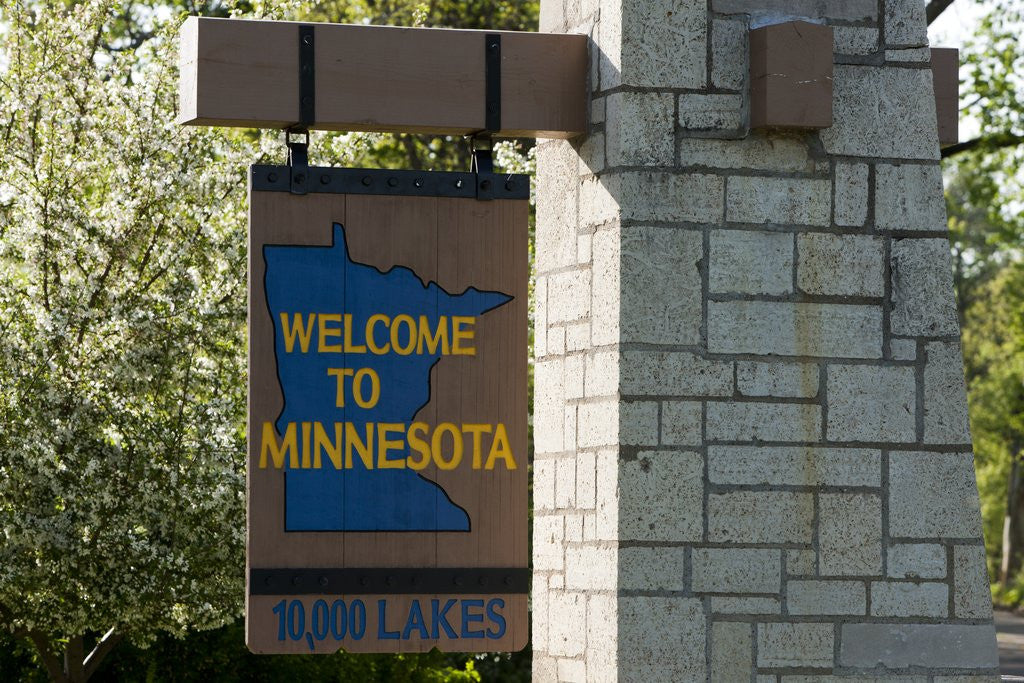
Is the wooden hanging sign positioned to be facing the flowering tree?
no

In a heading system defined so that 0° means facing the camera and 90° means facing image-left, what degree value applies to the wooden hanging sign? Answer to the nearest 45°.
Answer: approximately 0°

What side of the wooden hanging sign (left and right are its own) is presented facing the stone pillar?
left
